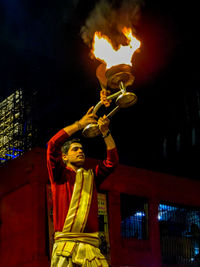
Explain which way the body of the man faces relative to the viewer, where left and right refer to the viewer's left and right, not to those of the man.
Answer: facing the viewer and to the right of the viewer
